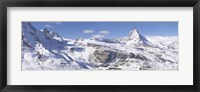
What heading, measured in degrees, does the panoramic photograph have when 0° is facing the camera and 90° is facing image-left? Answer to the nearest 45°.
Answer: approximately 0°
